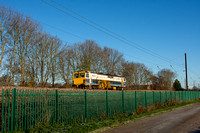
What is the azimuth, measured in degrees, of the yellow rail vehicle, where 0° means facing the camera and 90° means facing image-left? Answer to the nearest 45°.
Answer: approximately 45°
